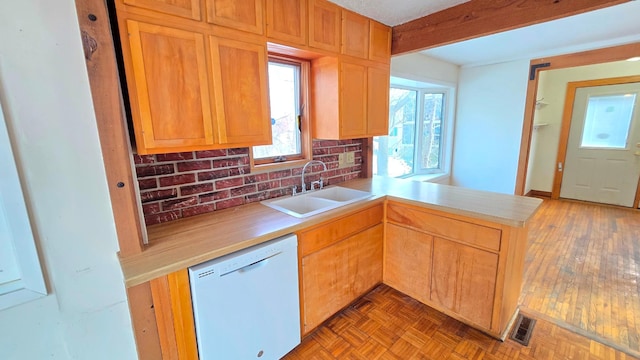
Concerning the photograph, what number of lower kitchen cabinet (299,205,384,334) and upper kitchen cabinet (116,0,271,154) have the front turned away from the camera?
0

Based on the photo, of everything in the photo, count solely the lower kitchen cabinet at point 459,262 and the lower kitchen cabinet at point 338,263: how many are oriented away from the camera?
0

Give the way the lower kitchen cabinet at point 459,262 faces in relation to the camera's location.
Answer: facing the viewer and to the left of the viewer

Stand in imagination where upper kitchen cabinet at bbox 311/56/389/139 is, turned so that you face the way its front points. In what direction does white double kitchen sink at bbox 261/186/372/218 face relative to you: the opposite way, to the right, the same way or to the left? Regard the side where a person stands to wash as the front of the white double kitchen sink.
the same way

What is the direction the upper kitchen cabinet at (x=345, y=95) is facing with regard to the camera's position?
facing the viewer and to the right of the viewer

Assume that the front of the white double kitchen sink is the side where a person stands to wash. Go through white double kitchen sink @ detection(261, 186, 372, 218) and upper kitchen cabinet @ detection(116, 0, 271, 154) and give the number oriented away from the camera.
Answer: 0

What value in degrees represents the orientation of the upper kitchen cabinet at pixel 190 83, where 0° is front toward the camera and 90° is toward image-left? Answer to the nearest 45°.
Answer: approximately 315°
